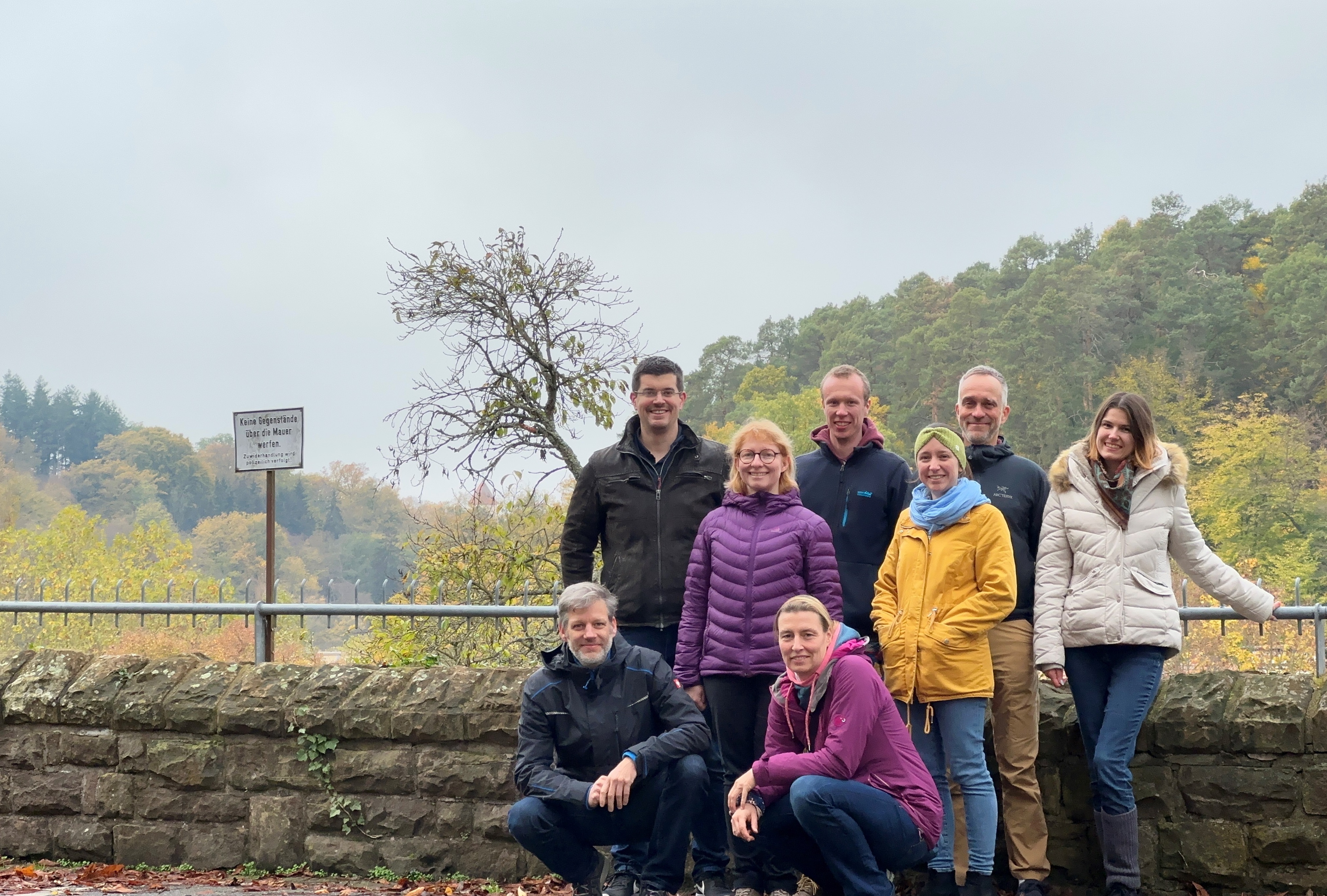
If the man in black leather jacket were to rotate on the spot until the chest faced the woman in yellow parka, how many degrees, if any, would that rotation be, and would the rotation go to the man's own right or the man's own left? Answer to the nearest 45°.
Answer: approximately 45° to the man's own left

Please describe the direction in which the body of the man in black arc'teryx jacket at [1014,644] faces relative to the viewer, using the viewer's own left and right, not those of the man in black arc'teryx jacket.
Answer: facing the viewer and to the left of the viewer

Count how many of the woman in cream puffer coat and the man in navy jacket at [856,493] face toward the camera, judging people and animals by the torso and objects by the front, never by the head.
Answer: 2

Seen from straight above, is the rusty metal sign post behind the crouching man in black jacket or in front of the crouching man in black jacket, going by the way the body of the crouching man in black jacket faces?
behind

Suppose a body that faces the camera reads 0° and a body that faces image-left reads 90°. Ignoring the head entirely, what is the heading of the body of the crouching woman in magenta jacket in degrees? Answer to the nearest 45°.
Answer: approximately 45°

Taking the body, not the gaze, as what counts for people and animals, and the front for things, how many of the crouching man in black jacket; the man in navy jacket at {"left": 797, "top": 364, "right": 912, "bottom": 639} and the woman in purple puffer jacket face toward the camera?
3
